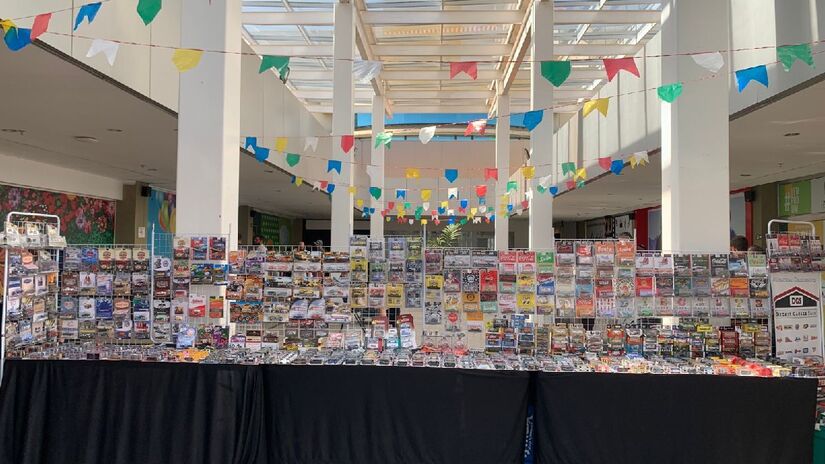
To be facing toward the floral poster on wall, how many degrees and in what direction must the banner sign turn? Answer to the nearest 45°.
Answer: approximately 90° to its right

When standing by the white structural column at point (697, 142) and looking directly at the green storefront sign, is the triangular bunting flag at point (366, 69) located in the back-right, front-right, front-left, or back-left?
back-left

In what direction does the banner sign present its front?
toward the camera

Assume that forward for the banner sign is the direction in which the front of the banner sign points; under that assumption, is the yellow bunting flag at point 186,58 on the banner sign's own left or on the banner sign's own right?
on the banner sign's own right

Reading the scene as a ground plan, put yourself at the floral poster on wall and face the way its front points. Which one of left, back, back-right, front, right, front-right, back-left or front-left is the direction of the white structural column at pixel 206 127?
front-right

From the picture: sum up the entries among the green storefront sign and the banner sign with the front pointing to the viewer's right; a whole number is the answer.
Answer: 0

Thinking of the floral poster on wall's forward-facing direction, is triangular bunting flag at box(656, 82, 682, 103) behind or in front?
in front

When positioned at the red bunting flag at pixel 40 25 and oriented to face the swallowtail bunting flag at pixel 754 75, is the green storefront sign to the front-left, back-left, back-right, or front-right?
front-left

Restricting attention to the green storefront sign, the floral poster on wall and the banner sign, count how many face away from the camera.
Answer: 0

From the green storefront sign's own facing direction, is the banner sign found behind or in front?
in front

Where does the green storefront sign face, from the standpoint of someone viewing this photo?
facing the viewer and to the left of the viewer

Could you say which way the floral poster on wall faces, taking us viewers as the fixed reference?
facing the viewer and to the right of the viewer

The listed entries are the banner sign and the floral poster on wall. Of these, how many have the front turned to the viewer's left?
0
